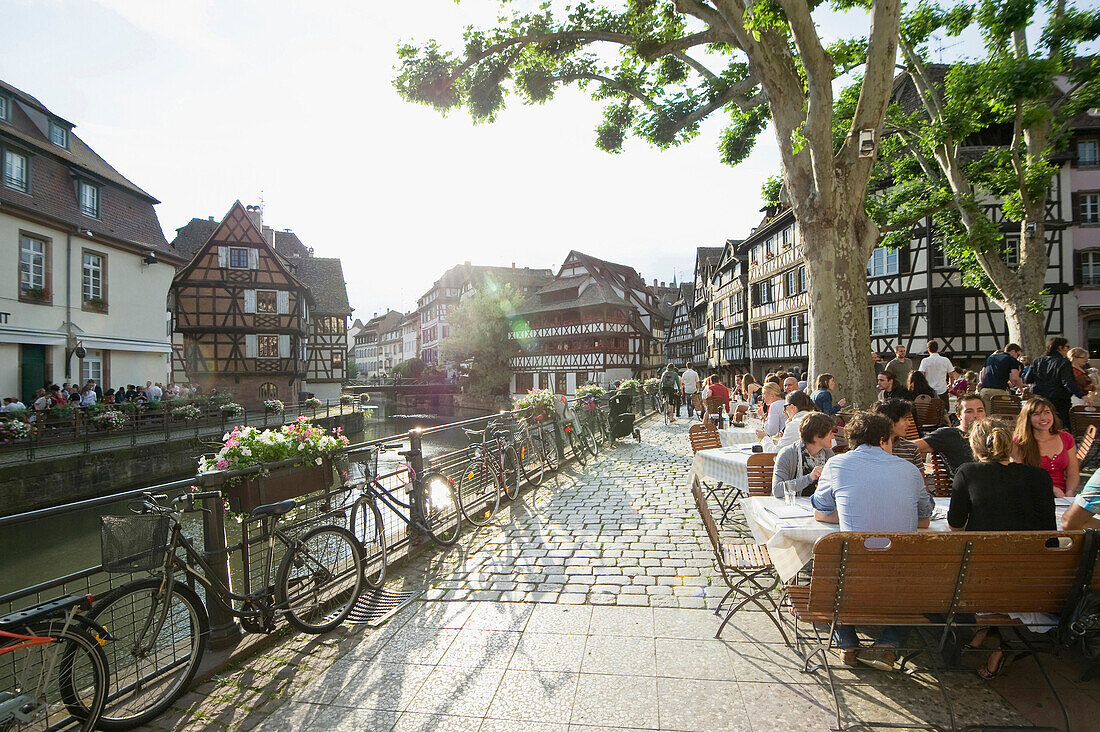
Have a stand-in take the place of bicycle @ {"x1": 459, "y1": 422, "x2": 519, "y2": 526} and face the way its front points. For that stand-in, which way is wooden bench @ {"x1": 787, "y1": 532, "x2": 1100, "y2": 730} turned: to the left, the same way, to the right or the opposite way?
the opposite way

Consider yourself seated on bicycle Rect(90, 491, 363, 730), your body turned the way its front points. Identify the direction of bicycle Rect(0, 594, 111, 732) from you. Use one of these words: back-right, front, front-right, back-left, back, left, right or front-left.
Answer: front

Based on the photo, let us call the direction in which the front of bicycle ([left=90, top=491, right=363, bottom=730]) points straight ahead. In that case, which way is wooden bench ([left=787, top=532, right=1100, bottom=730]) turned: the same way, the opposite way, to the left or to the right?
the opposite way

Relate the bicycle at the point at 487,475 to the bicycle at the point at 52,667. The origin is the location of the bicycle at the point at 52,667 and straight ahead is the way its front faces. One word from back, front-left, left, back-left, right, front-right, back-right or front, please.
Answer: back

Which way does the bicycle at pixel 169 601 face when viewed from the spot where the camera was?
facing the viewer and to the left of the viewer

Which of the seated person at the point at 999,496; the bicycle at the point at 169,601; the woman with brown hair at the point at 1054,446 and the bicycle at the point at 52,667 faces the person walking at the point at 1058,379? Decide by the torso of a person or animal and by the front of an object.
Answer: the seated person

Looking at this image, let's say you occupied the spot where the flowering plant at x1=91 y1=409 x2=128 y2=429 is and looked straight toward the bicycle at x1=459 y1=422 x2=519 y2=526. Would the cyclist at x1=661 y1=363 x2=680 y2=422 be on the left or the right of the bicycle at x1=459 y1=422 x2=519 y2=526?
left

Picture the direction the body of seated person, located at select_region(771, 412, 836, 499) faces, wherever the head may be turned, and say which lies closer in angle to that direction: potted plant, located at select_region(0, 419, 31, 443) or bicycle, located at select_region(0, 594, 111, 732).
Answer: the bicycle

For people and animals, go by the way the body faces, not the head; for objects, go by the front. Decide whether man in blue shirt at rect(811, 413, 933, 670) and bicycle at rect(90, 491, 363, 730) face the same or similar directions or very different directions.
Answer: very different directions

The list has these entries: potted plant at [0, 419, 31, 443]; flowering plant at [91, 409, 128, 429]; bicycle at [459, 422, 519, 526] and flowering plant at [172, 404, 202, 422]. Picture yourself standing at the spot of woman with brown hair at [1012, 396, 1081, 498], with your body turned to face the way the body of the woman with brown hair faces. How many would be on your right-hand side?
4

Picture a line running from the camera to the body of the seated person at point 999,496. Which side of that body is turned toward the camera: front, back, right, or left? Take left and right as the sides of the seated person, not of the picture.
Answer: back

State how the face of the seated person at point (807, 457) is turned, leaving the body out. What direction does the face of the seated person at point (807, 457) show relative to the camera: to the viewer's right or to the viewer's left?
to the viewer's right

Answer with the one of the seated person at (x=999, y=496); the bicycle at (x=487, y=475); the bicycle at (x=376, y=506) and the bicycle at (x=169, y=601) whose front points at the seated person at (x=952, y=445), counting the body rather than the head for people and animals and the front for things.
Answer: the seated person at (x=999, y=496)

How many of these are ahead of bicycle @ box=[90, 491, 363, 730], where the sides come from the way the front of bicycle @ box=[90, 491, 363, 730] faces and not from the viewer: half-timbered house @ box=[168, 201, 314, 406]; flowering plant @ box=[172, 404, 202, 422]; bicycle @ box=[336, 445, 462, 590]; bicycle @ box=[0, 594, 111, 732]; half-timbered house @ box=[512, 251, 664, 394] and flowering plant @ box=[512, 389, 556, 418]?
1

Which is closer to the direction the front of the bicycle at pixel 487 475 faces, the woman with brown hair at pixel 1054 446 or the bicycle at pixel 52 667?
the bicycle
